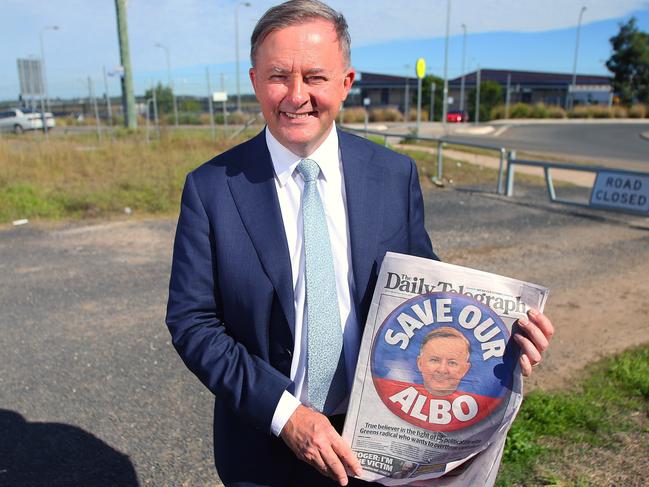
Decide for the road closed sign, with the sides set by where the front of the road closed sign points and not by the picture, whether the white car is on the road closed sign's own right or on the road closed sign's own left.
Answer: on the road closed sign's own right

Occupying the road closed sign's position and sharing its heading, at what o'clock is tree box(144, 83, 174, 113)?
The tree is roughly at 4 o'clock from the road closed sign.

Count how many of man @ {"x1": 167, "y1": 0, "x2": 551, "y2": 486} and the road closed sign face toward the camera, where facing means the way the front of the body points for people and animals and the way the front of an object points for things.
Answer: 2

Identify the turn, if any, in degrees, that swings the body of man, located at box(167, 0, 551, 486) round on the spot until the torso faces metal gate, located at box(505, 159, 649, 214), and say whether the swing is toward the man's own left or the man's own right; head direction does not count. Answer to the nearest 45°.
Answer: approximately 180°

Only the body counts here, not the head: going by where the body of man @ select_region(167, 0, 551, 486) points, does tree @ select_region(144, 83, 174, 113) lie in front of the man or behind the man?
behind

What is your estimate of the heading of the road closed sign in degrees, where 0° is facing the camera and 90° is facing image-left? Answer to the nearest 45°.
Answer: approximately 0°

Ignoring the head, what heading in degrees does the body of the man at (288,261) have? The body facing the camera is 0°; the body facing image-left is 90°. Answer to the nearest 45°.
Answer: approximately 0°

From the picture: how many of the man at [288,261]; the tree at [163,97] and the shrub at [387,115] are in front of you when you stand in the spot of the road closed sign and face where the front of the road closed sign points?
1

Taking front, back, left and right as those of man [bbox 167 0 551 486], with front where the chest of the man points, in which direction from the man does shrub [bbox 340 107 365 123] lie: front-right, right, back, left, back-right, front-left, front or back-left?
back

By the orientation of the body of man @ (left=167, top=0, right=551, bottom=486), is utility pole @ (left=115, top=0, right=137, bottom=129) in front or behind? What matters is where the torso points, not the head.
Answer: behind

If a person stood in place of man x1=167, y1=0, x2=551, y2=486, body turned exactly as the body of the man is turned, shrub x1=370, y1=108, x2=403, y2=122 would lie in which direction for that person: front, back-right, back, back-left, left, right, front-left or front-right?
back
